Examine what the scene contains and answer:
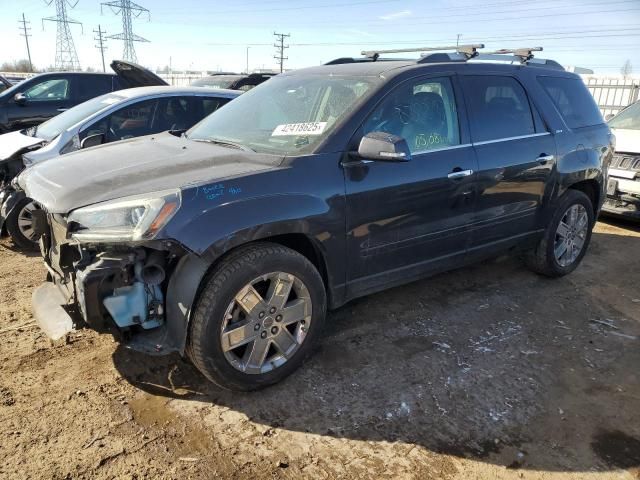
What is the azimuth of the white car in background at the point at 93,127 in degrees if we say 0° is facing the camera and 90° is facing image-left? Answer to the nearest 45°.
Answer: approximately 45°

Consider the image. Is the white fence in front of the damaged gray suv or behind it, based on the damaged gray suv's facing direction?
behind

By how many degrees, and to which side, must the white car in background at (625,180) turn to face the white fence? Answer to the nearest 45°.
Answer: approximately 135° to its right

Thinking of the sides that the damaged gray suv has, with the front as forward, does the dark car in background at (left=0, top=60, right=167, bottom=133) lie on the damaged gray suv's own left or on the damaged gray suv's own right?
on the damaged gray suv's own right

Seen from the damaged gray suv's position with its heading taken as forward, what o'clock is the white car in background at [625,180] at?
The white car in background is roughly at 6 o'clock from the damaged gray suv.

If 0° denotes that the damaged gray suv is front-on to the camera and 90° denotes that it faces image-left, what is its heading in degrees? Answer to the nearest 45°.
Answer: approximately 45°

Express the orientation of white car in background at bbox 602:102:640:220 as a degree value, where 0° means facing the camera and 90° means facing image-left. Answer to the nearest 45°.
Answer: approximately 45°

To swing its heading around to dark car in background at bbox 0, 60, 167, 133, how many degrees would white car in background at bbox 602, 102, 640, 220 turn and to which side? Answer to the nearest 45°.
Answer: approximately 45° to its right
